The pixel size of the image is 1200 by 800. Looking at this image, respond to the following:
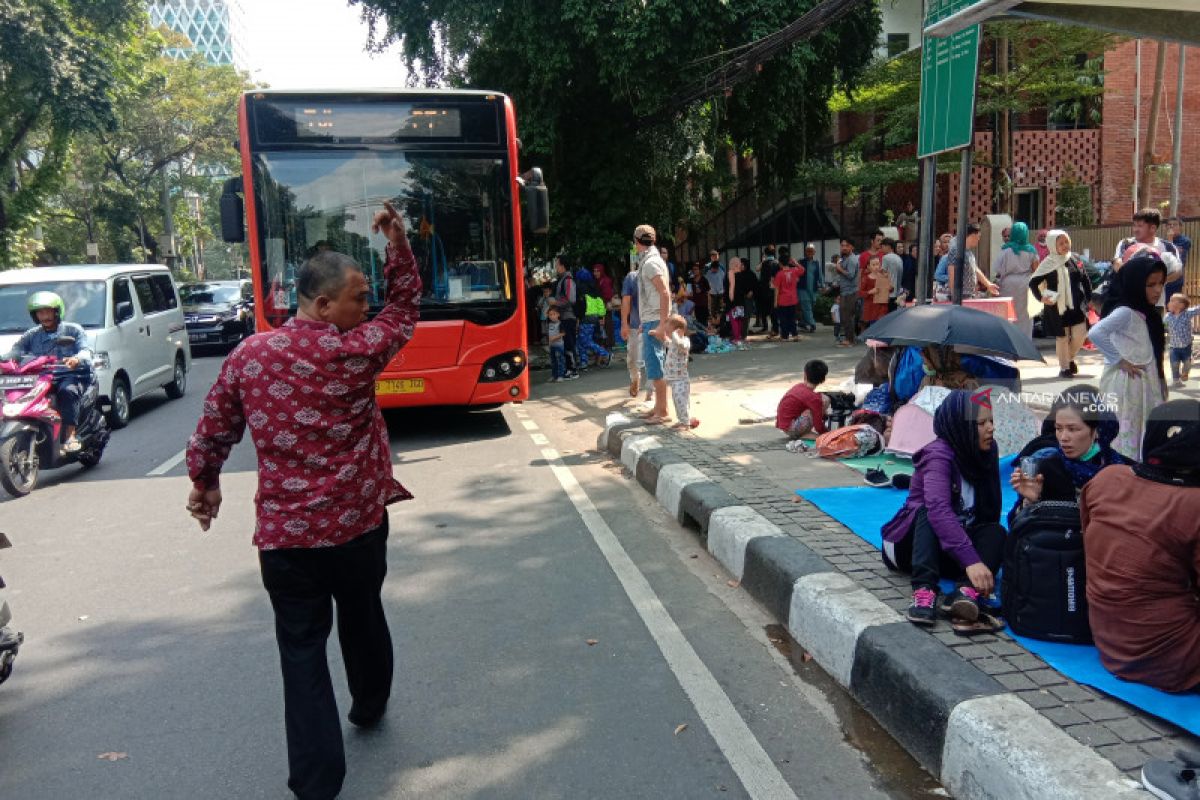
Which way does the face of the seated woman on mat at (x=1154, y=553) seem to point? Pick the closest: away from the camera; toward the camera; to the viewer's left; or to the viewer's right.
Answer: away from the camera

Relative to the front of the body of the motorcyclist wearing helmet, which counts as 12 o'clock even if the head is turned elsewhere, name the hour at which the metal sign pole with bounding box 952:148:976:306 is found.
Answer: The metal sign pole is roughly at 9 o'clock from the motorcyclist wearing helmet.

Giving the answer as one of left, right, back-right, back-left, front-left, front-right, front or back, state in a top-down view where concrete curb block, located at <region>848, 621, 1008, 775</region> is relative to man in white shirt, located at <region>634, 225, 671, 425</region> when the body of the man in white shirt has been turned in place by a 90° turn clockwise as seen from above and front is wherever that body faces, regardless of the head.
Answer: back

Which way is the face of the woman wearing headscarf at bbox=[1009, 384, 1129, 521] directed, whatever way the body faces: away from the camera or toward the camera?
toward the camera

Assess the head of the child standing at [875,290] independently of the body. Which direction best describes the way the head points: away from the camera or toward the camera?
toward the camera

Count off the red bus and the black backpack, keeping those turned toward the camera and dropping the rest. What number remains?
2

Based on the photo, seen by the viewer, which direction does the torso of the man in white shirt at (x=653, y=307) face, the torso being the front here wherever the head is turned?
to the viewer's left

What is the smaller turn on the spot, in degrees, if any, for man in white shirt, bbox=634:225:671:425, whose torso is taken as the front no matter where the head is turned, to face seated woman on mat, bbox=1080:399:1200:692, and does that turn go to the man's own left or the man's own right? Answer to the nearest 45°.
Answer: approximately 90° to the man's own left

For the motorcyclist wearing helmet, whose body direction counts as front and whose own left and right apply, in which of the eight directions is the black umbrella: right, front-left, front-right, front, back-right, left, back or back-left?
left

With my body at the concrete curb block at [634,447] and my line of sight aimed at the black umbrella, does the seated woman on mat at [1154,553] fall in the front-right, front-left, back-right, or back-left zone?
front-right

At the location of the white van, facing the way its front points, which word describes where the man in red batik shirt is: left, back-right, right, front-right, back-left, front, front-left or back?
front-left

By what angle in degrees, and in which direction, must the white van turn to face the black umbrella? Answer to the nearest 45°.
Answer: approximately 90° to its left

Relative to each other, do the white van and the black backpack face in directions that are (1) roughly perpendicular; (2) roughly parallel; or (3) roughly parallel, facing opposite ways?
roughly parallel

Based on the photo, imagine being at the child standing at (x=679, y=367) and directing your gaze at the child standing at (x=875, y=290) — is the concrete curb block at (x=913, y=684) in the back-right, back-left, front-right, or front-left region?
back-right

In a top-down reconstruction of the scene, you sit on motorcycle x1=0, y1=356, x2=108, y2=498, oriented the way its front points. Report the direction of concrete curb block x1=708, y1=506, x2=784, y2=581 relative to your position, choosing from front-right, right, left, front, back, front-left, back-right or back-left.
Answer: left

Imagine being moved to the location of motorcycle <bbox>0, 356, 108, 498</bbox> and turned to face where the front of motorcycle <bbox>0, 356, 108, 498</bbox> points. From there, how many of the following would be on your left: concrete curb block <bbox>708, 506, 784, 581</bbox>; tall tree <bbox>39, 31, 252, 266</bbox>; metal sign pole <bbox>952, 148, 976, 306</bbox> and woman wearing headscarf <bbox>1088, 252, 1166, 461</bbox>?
3

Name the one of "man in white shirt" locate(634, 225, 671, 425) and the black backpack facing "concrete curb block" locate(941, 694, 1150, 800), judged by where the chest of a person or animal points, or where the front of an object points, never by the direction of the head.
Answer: the black backpack

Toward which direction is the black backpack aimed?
toward the camera
